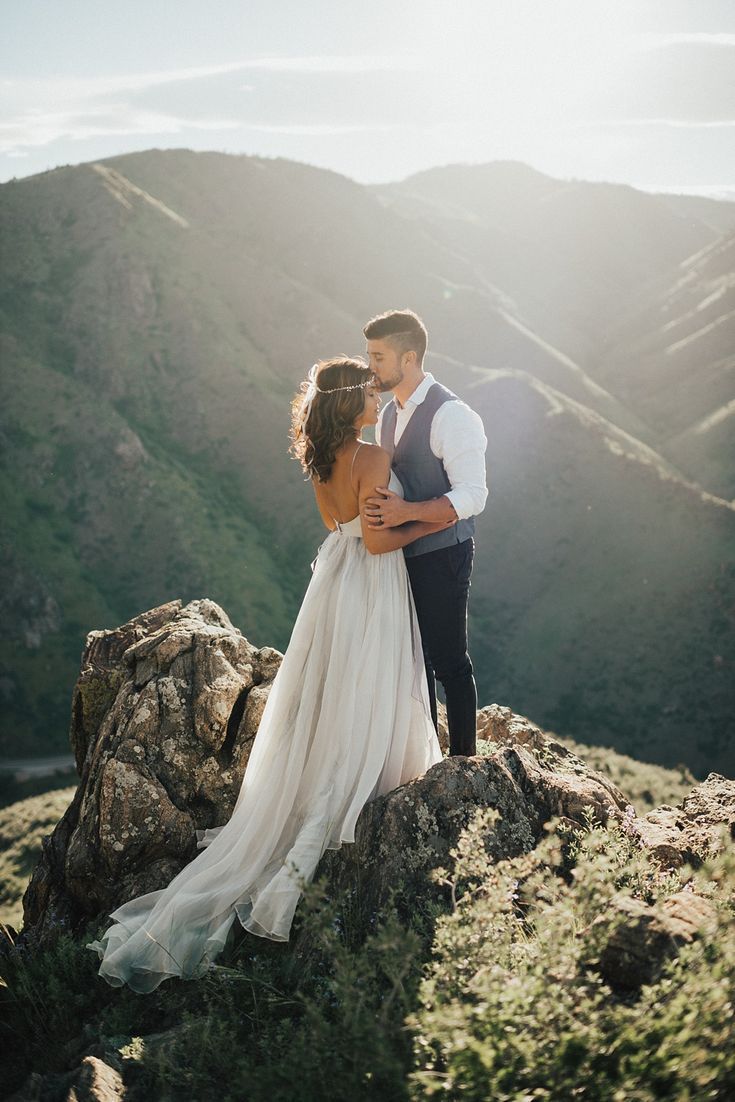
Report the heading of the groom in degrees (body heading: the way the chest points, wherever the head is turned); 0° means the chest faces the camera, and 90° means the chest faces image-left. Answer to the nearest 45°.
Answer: approximately 45°

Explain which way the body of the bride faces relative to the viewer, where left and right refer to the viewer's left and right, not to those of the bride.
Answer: facing away from the viewer and to the right of the viewer

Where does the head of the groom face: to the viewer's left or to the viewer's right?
to the viewer's left

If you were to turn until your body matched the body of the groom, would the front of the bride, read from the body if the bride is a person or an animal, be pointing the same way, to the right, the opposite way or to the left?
the opposite way

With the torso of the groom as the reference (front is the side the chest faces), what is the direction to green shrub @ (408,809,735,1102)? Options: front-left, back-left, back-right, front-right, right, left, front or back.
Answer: front-left
